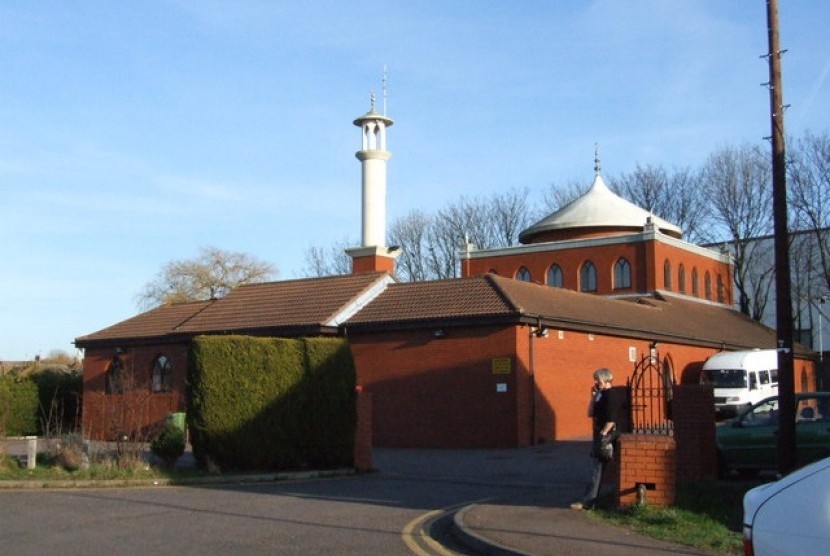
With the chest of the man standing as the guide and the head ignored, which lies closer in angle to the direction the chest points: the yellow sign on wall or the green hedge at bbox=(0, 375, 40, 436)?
the green hedge

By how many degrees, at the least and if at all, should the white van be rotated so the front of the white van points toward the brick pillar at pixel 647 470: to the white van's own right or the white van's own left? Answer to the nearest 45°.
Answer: approximately 45° to the white van's own left

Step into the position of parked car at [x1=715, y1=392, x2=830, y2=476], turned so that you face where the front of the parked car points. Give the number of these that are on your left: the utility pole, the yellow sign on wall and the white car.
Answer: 2

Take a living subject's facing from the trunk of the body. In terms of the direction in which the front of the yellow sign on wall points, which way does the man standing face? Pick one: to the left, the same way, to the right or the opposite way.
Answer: to the right

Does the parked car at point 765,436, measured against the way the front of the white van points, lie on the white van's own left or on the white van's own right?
on the white van's own left

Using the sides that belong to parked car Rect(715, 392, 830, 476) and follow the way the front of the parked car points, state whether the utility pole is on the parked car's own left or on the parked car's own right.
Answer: on the parked car's own left

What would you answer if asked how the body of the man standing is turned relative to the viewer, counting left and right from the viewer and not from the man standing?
facing to the left of the viewer

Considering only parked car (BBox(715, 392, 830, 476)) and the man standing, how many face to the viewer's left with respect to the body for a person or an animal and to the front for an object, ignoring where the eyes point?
2

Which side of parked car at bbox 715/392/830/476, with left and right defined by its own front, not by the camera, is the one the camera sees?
left

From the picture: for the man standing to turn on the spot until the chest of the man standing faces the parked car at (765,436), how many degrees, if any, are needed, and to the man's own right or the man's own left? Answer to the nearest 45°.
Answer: approximately 135° to the man's own right

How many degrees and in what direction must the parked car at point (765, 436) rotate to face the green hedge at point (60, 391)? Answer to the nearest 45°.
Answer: approximately 45° to its right

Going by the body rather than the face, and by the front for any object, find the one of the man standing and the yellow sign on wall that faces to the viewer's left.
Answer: the man standing

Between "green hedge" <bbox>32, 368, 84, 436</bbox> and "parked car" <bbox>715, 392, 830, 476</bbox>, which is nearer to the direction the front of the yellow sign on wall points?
the parked car
